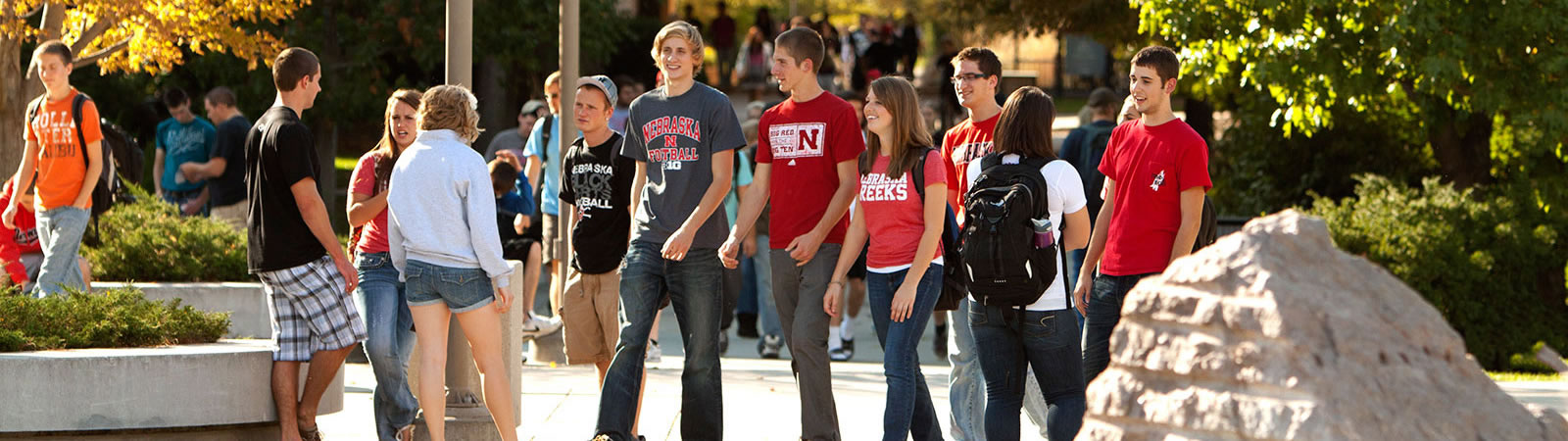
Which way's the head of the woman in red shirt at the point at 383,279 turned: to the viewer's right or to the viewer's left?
to the viewer's right

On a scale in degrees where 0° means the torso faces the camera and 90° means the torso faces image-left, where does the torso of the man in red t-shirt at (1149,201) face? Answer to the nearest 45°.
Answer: approximately 45°

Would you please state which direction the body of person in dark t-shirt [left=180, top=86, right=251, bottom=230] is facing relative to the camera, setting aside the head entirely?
to the viewer's left

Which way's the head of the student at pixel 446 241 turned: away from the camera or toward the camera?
away from the camera

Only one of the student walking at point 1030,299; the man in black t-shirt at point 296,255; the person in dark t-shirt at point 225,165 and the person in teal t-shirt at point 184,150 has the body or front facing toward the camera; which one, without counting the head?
the person in teal t-shirt at point 184,150

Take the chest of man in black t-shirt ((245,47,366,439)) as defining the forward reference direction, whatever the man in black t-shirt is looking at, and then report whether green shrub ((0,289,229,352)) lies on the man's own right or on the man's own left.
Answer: on the man's own left

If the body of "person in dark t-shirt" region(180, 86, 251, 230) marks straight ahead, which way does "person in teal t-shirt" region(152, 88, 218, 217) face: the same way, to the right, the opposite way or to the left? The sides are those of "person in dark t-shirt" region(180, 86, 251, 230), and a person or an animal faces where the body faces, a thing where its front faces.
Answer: to the left

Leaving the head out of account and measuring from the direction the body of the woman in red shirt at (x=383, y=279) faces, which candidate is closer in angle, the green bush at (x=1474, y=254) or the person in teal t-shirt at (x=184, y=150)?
the green bush

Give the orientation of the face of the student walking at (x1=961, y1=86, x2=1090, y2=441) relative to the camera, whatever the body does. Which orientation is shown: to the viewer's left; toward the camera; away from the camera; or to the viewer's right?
away from the camera

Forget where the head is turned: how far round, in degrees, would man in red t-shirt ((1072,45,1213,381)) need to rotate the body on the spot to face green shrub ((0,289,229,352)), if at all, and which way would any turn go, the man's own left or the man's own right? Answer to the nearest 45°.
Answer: approximately 45° to the man's own right

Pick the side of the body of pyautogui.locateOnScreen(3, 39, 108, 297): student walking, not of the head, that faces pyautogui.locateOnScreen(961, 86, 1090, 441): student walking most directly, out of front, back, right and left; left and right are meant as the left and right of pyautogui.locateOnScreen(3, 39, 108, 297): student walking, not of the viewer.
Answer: left

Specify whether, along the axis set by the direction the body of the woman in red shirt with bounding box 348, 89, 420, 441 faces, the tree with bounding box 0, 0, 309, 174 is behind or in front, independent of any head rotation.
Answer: behind

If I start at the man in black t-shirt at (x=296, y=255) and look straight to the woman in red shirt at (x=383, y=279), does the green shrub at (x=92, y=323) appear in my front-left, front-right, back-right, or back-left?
back-left
